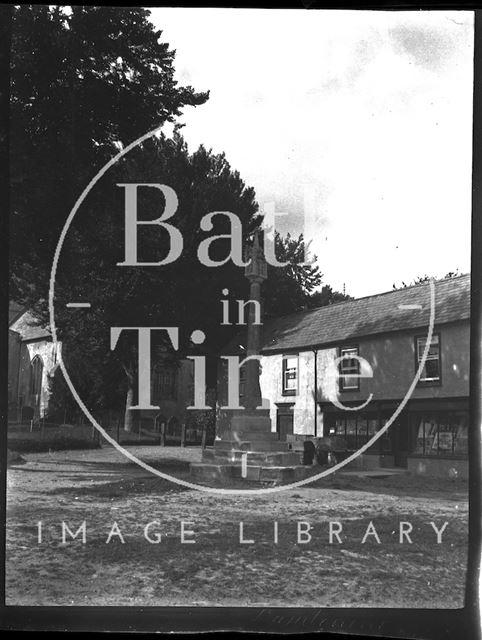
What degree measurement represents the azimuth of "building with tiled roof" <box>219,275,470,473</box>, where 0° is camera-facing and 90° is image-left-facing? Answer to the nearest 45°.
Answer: approximately 45°

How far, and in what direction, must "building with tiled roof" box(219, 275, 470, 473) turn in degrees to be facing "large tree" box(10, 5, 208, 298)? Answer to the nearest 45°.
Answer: approximately 45° to its right
